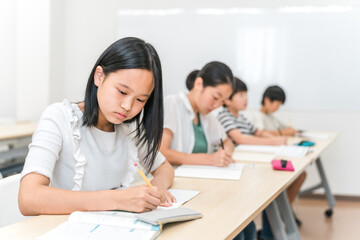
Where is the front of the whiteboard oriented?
toward the camera

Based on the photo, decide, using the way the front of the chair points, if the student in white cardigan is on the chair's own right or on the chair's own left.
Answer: on the chair's own left

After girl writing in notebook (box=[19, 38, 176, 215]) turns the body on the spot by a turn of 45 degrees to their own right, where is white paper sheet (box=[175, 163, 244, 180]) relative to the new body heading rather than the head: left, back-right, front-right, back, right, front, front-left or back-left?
back-left

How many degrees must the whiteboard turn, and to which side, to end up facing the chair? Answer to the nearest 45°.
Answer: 0° — it already faces it

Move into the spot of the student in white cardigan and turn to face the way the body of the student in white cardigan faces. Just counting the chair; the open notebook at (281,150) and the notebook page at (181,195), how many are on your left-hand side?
1

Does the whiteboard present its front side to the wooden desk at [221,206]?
yes

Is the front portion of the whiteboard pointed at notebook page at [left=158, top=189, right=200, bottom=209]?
yes
